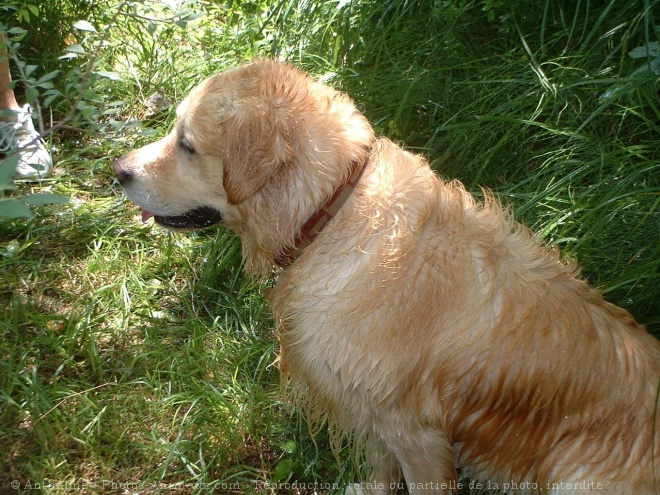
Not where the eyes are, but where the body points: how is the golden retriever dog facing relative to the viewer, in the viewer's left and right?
facing to the left of the viewer
